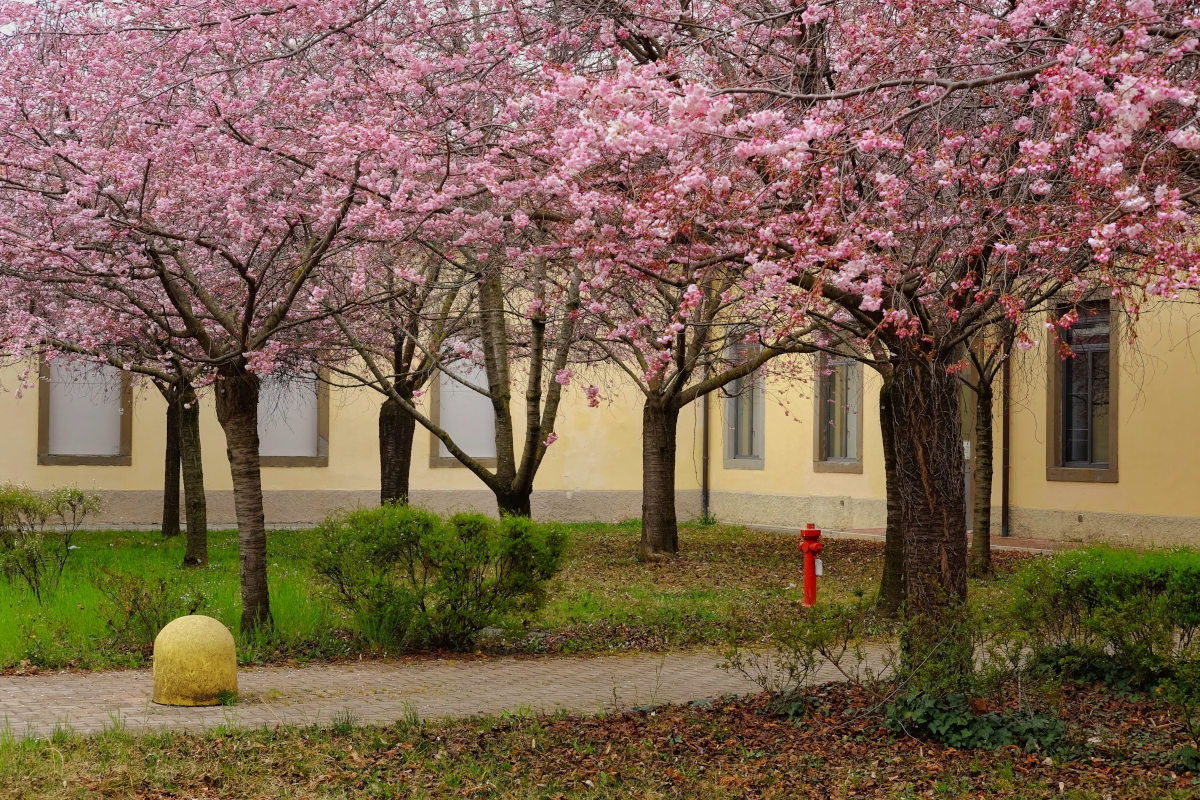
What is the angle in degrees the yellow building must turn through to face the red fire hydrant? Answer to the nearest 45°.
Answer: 0° — it already faces it

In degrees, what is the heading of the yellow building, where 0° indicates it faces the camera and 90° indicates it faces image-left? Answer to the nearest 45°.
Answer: approximately 0°

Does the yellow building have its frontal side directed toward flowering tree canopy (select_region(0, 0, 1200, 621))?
yes

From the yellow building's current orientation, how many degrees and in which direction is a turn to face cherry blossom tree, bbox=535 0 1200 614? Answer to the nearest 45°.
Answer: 0° — it already faces it

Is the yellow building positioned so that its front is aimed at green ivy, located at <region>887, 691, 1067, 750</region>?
yes

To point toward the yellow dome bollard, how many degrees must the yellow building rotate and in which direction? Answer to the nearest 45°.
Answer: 0° — it already faces it

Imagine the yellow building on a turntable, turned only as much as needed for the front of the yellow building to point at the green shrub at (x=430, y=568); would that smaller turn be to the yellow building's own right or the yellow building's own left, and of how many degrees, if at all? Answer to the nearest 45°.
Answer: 0° — it already faces it
